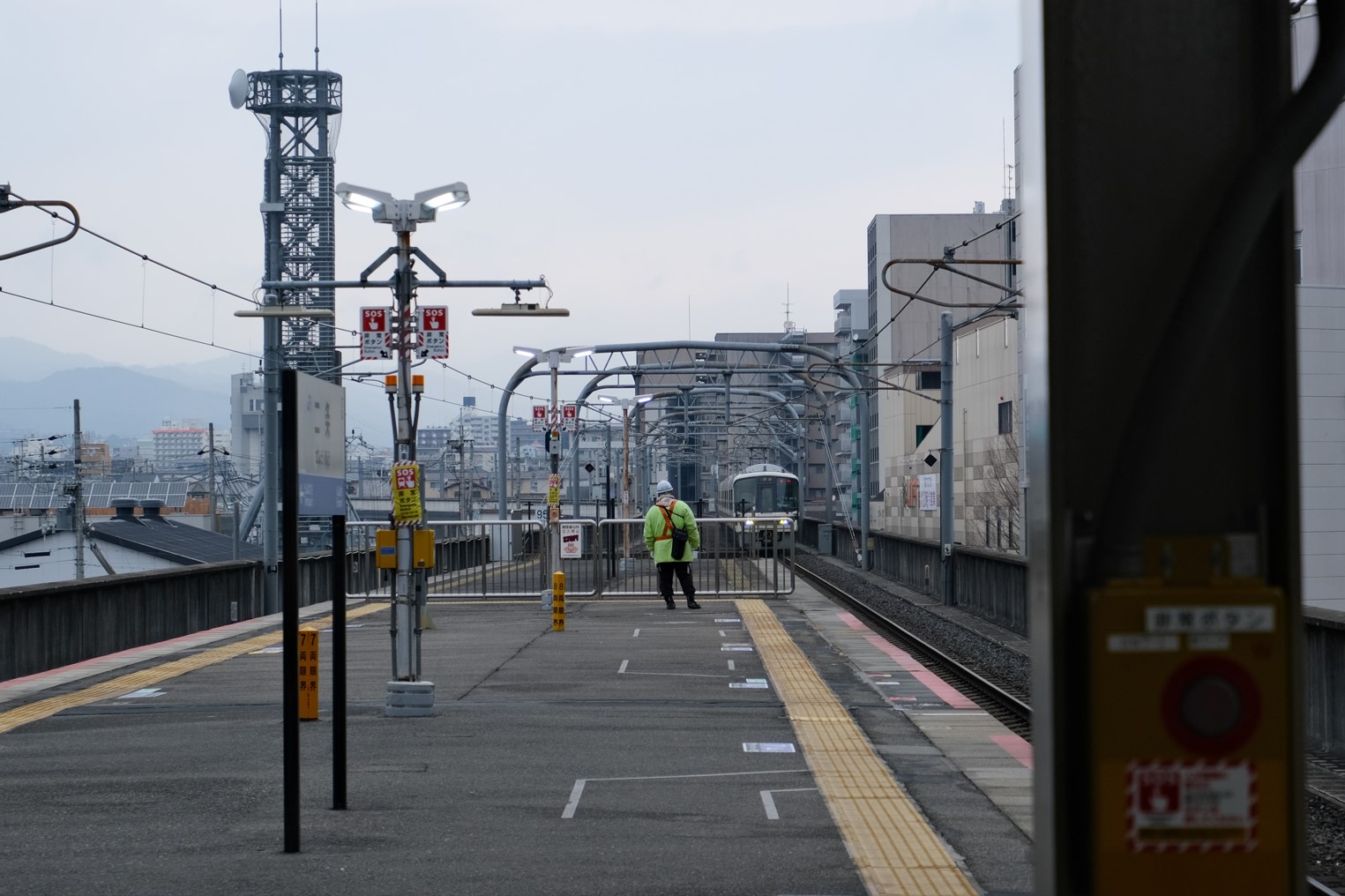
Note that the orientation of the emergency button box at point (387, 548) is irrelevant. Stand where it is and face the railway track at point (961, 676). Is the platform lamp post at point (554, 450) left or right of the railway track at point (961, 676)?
left

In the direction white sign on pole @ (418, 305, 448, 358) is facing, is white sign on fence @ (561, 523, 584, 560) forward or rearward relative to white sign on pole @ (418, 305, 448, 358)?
rearward

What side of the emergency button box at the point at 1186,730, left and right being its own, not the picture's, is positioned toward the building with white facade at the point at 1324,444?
back

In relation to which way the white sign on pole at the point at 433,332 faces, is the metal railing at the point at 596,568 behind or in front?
behind

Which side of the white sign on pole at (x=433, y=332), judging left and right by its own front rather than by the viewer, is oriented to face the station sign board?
front

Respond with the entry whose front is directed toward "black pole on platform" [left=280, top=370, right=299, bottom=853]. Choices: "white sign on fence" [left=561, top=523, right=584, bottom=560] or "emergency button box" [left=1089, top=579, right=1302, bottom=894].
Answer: the white sign on fence

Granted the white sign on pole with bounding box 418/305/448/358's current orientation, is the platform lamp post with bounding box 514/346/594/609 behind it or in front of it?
behind
